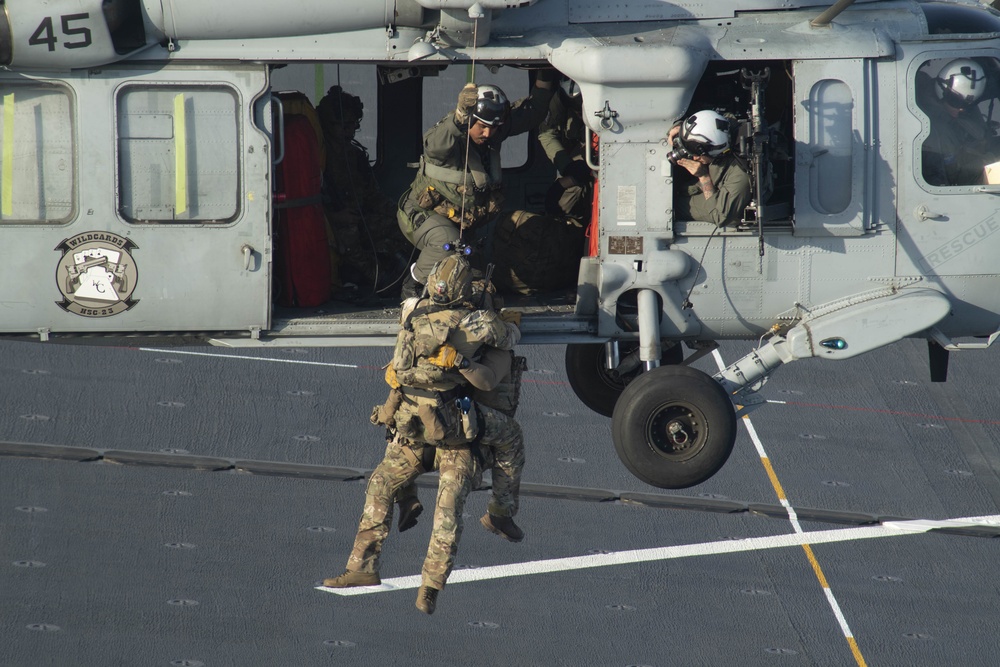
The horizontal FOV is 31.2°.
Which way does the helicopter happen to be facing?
to the viewer's right

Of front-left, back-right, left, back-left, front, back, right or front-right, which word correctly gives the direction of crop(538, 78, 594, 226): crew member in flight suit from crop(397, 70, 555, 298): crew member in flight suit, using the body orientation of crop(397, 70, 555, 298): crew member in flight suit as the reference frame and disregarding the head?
left

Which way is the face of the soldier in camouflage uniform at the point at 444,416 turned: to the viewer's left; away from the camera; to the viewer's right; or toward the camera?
away from the camera

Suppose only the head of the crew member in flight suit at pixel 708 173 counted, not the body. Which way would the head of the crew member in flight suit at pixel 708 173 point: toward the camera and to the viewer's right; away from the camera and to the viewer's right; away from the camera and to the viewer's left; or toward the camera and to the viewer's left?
toward the camera and to the viewer's left

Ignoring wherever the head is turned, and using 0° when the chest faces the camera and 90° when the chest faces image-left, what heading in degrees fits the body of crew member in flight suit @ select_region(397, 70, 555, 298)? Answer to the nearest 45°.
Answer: approximately 315°

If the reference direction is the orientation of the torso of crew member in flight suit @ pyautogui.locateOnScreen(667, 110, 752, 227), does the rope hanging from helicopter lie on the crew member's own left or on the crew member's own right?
on the crew member's own right

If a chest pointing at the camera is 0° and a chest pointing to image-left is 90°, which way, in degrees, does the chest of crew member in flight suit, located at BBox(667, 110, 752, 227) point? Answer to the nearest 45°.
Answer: approximately 45°
